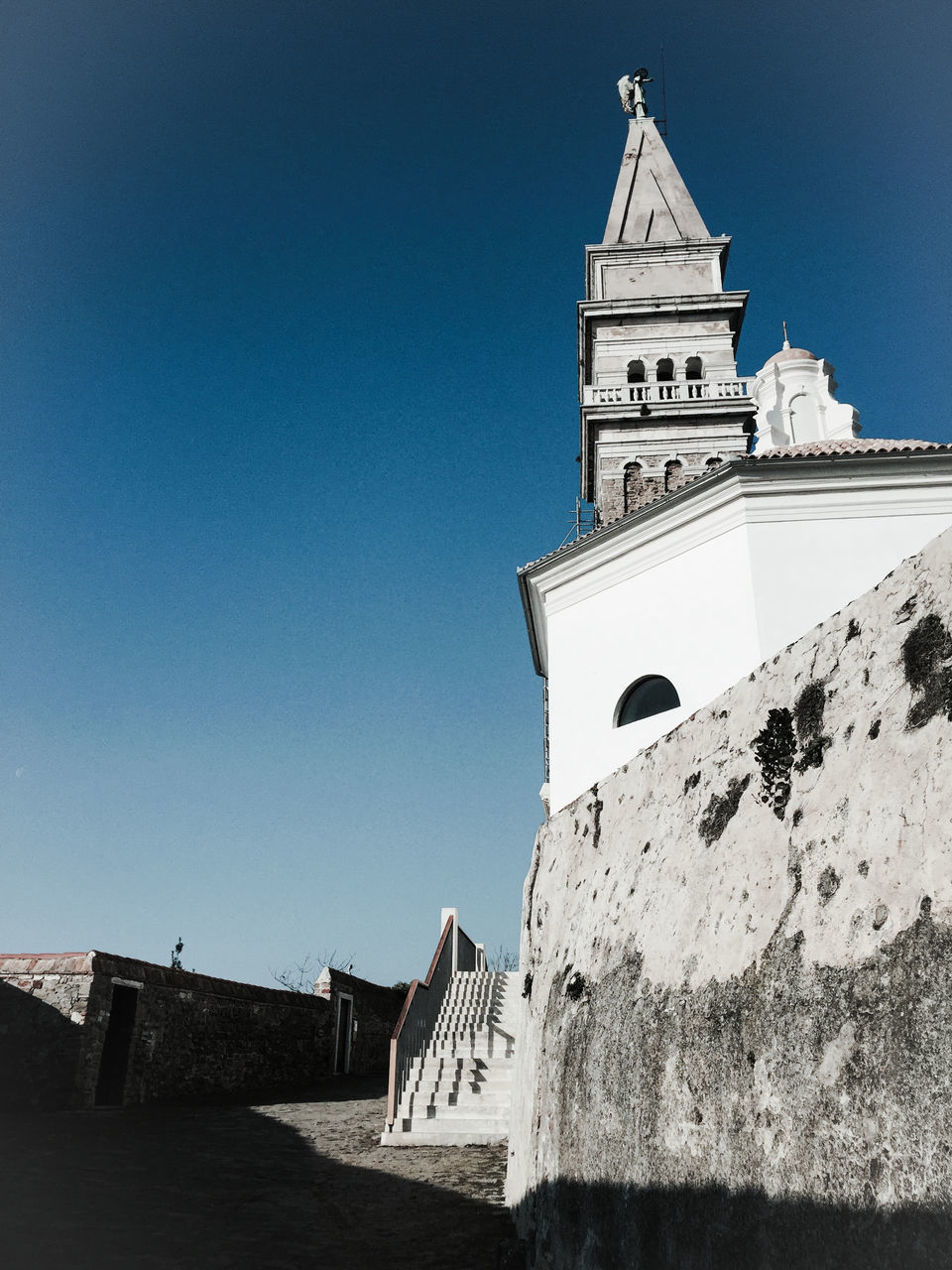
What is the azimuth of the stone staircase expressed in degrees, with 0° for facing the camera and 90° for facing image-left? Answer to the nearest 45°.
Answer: approximately 0°

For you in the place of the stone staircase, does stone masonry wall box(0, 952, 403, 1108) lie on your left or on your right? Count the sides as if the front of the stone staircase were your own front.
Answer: on your right

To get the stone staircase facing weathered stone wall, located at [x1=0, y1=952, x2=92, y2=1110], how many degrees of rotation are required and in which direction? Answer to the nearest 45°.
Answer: approximately 90° to its right
